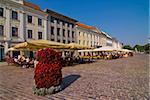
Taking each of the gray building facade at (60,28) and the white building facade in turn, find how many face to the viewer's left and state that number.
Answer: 0

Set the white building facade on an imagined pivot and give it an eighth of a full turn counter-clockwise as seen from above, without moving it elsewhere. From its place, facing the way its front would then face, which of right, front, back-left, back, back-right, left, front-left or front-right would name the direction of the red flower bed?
right

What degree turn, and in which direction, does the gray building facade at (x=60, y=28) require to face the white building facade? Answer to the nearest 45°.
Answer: approximately 90° to its right

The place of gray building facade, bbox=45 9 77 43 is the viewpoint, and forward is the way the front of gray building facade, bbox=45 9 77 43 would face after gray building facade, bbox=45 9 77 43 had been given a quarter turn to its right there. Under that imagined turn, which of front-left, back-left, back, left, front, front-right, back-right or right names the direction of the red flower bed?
front-left

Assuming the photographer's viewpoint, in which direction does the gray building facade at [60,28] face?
facing the viewer and to the right of the viewer

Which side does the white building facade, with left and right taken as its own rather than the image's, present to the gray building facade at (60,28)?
left

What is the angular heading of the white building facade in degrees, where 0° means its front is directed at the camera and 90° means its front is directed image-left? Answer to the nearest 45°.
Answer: approximately 315°
